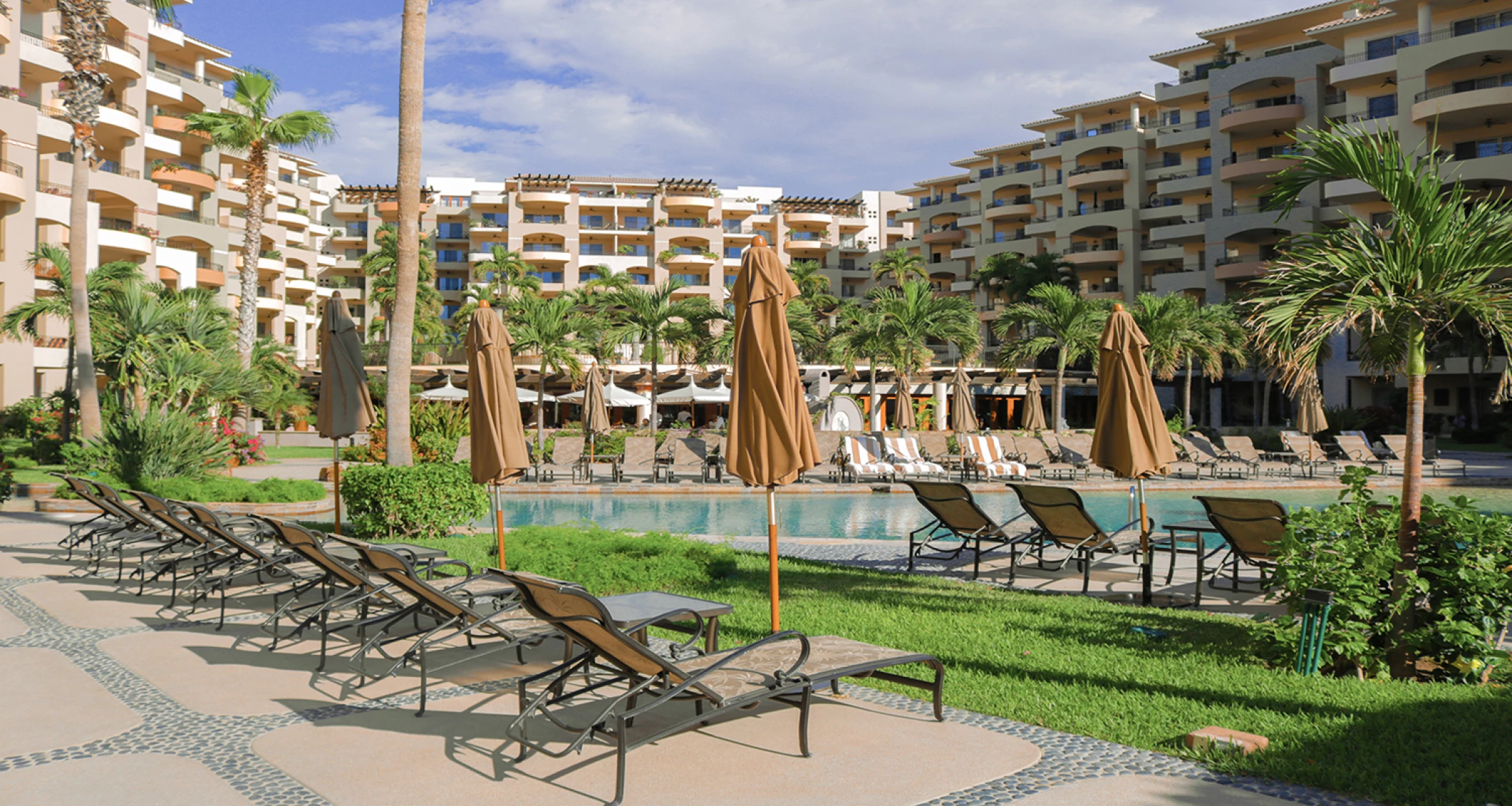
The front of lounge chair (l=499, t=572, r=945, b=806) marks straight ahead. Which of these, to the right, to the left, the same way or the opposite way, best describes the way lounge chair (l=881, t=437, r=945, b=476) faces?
to the right

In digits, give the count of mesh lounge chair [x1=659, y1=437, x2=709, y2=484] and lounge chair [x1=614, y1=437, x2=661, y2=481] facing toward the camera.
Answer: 2

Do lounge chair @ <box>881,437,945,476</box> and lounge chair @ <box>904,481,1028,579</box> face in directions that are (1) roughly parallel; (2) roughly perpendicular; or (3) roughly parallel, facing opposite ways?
roughly perpendicular

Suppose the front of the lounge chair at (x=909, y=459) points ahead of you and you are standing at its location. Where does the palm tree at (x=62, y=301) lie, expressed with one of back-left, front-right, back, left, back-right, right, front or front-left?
back-right

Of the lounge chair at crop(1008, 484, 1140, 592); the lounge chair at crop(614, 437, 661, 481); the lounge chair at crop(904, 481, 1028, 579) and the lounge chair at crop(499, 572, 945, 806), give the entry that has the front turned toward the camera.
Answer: the lounge chair at crop(614, 437, 661, 481)

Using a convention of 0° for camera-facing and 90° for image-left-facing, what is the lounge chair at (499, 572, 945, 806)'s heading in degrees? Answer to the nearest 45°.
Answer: approximately 225°

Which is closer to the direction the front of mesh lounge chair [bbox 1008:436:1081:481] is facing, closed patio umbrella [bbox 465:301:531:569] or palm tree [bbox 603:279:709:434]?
the closed patio umbrella

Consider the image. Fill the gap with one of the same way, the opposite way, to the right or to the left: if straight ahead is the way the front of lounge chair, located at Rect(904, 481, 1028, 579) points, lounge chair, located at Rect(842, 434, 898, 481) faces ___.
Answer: to the right

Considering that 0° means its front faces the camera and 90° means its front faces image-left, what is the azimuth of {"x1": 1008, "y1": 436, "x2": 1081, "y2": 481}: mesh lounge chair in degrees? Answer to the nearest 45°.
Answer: approximately 315°

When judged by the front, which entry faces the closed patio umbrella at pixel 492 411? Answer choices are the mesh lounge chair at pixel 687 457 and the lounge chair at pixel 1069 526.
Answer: the mesh lounge chair

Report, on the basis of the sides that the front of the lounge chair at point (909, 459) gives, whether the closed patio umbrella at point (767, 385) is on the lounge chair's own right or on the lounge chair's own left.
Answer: on the lounge chair's own right
